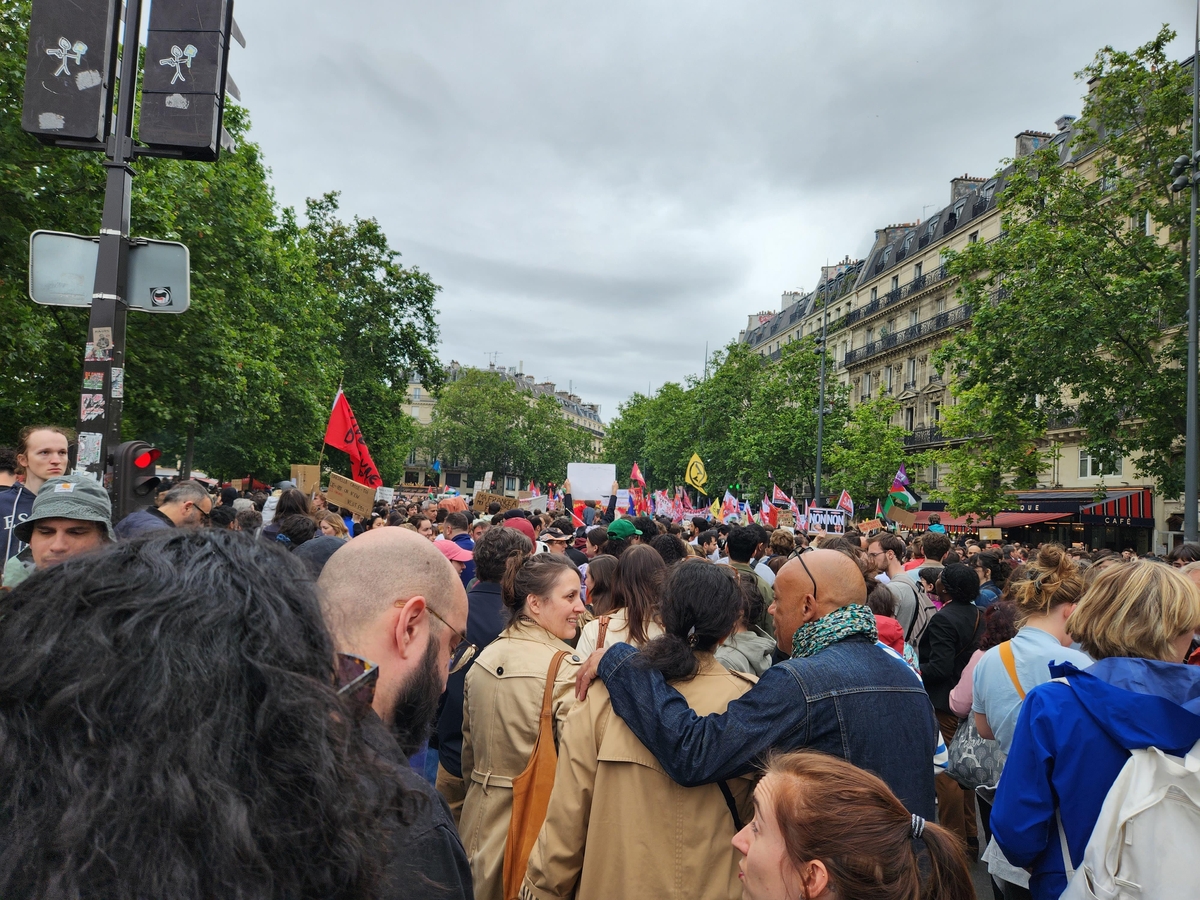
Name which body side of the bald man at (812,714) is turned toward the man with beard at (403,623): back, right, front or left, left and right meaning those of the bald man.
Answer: left

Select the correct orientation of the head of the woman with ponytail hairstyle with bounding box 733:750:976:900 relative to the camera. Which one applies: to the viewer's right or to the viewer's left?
to the viewer's left

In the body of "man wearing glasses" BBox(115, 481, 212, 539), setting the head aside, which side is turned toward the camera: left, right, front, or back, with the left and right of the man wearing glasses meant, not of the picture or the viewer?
right

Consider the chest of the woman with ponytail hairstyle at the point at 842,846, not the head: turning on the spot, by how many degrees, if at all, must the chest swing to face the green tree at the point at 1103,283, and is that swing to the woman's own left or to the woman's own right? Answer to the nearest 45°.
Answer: approximately 90° to the woman's own right

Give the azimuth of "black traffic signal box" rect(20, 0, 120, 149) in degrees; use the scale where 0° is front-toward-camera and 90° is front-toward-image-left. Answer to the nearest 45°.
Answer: approximately 180°

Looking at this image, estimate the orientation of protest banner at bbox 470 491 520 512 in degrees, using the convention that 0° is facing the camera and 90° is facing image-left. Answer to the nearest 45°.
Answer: approximately 0°

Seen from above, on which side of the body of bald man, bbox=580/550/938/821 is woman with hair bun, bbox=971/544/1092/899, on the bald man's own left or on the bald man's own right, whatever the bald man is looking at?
on the bald man's own right
